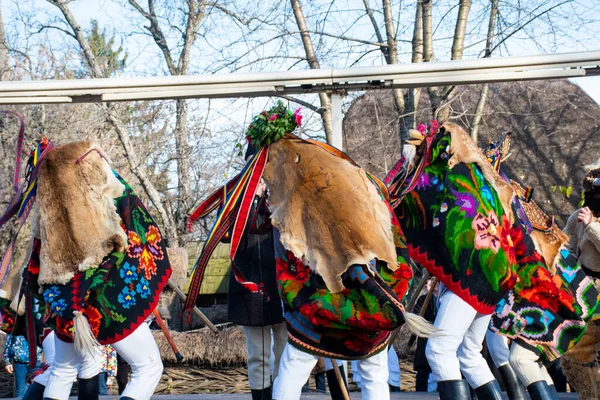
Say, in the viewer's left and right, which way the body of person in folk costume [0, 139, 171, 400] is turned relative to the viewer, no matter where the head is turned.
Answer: facing away from the viewer and to the left of the viewer

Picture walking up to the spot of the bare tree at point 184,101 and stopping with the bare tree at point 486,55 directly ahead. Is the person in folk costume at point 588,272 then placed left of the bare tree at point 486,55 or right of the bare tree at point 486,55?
right

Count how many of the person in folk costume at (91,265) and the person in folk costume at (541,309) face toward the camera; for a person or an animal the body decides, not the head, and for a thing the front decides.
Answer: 0

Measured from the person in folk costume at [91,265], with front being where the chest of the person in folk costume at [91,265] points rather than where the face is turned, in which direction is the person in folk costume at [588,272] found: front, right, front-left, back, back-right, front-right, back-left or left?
back-right
